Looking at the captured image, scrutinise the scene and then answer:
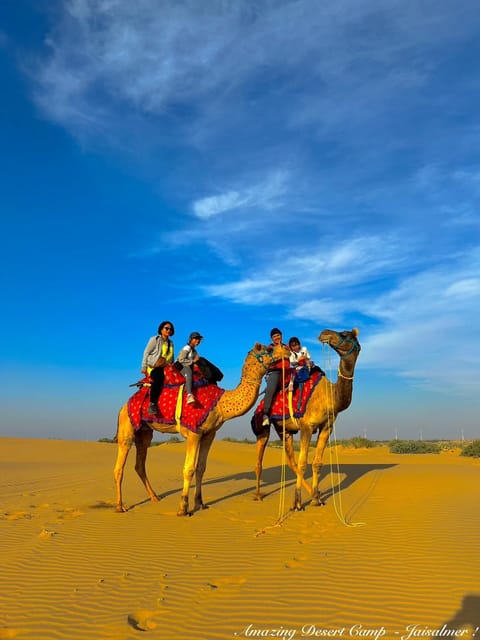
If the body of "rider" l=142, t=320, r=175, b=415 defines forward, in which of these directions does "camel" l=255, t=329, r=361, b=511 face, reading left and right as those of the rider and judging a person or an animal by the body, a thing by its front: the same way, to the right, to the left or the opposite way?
the same way

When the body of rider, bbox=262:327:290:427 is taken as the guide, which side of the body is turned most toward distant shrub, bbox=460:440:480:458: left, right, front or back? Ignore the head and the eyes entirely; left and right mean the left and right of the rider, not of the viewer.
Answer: left

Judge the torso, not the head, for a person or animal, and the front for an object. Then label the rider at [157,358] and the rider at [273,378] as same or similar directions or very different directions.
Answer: same or similar directions

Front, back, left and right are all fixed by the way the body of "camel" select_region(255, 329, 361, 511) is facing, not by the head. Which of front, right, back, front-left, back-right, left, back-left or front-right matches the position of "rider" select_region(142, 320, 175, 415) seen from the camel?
back-right

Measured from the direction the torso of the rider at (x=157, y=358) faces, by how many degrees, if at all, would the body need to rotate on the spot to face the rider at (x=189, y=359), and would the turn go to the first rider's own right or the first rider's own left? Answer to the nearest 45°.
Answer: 0° — they already face them

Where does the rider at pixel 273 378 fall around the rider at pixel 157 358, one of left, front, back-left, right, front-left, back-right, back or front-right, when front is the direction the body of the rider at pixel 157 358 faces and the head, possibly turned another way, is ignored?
front-left

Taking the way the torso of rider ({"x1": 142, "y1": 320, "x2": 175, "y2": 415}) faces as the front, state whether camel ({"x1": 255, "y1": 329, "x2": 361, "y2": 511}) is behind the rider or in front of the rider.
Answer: in front

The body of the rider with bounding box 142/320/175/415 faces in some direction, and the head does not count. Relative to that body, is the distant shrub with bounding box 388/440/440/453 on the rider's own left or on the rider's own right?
on the rider's own left

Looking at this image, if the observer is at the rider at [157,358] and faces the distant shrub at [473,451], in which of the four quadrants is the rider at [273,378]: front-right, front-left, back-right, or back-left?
front-right

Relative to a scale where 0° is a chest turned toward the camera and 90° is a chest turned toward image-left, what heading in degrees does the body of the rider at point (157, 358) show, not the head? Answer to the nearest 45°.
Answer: approximately 315°

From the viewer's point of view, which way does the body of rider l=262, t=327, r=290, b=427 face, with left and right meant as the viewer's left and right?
facing the viewer and to the right of the viewer

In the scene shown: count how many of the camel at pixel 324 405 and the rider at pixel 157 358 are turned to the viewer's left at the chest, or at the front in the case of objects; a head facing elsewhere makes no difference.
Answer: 0

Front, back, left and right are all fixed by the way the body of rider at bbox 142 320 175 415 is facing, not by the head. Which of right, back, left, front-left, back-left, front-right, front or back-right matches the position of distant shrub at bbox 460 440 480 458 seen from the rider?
left
